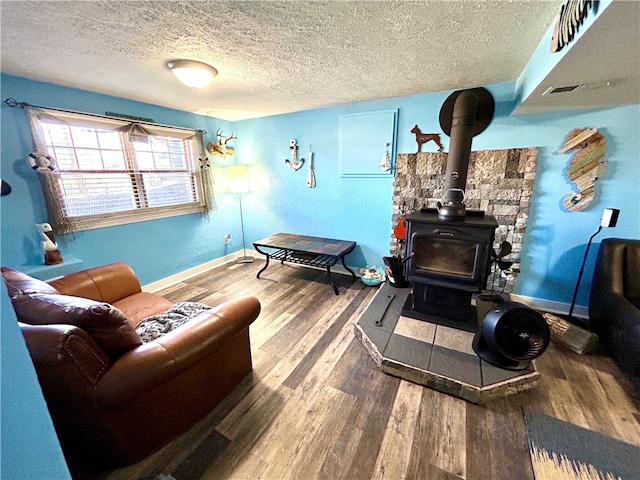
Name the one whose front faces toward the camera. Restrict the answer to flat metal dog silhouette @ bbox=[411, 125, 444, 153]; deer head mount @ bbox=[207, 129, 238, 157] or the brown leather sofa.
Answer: deer head mount @ bbox=[207, 129, 238, 157]

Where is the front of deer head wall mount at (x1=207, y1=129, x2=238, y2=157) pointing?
toward the camera

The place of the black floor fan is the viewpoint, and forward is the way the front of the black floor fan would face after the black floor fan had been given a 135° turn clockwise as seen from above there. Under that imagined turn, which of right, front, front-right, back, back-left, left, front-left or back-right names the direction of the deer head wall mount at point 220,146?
front

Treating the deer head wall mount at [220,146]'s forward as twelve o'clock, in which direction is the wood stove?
The wood stove is roughly at 11 o'clock from the deer head wall mount.

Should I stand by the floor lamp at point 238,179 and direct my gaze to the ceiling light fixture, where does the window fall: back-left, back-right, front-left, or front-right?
front-right

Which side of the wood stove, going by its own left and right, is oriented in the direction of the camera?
front

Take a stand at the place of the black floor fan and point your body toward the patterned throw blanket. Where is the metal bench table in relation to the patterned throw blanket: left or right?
right
